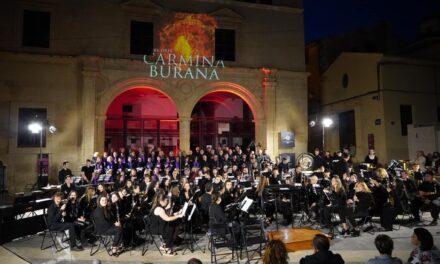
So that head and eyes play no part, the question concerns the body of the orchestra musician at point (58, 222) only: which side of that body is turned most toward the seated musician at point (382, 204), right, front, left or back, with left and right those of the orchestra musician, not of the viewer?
front

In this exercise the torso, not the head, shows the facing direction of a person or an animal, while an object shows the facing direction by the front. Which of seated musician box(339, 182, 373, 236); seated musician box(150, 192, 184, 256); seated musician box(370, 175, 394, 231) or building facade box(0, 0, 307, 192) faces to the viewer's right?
seated musician box(150, 192, 184, 256)

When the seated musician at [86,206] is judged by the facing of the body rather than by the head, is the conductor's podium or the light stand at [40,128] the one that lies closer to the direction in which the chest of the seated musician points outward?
the conductor's podium

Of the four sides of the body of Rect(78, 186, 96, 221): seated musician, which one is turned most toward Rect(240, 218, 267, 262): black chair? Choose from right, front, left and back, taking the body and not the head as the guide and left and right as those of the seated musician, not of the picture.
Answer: front

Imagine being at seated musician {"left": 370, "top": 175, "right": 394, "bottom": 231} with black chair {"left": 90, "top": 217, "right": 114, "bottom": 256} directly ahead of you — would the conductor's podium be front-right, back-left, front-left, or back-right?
front-left

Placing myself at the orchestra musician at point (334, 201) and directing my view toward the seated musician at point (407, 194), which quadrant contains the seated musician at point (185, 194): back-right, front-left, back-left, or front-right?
back-left

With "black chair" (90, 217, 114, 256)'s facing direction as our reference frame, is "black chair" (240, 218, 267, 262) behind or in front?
in front

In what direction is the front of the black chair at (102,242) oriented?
to the viewer's right

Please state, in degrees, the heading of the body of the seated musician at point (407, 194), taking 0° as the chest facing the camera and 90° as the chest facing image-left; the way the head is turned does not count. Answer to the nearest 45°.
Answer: approximately 45°

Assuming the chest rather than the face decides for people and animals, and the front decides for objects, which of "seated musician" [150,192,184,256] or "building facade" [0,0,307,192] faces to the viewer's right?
the seated musician

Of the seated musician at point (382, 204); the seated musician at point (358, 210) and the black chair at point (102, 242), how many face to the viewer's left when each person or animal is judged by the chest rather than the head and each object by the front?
2

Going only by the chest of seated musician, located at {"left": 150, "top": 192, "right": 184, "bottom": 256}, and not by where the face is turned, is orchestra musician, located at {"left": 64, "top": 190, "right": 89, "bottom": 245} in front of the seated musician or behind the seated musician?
behind

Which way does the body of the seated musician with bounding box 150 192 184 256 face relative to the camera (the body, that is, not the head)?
to the viewer's right
